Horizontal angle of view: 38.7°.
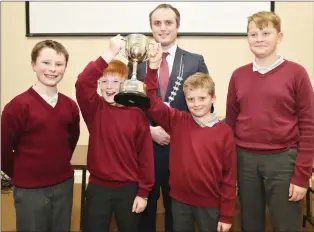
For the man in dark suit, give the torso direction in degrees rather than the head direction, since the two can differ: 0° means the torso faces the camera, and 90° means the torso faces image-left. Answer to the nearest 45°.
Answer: approximately 0°

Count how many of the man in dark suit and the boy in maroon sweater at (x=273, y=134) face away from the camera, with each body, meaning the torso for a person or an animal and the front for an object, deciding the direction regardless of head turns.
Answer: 0

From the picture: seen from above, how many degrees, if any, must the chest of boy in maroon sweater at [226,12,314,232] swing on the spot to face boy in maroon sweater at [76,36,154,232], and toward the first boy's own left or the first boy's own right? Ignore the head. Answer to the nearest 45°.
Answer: approximately 45° to the first boy's own right

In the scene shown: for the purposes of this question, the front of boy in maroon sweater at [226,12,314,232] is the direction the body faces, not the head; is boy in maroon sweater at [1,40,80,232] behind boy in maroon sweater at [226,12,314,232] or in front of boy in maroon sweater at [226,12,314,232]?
in front
